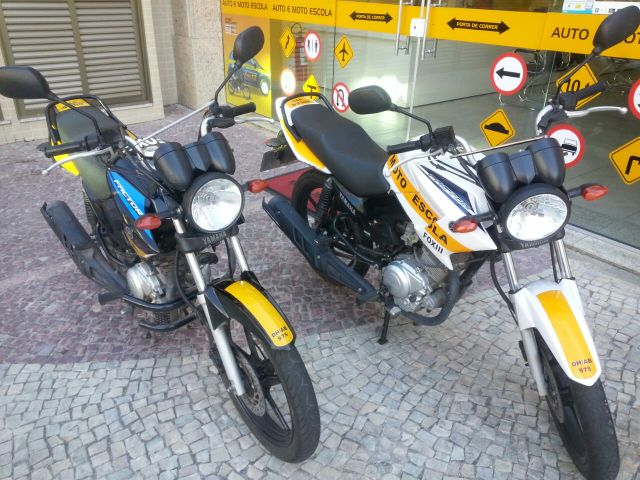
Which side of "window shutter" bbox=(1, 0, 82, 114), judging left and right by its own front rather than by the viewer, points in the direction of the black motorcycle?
front

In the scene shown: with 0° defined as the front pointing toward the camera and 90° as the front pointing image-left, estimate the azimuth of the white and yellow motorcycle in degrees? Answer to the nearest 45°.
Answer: approximately 315°

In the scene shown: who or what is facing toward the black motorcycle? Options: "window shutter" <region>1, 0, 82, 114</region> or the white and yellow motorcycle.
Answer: the window shutter

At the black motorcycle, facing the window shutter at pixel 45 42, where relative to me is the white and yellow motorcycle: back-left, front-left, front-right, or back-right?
back-right

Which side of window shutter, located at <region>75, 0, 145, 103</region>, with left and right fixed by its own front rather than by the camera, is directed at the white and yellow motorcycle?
front

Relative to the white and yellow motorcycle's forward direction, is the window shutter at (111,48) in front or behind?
behind

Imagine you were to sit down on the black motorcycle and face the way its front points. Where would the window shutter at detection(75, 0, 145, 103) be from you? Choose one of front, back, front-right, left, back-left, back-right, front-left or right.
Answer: back-left

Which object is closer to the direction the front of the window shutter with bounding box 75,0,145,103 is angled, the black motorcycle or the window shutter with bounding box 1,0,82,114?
the black motorcycle

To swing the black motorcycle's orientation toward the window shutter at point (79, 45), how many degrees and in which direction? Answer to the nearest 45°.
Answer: approximately 135° to its left

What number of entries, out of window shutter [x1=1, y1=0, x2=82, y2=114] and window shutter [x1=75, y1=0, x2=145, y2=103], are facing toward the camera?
2

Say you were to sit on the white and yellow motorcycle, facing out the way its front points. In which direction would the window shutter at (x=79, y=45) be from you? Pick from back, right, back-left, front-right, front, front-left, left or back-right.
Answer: back
